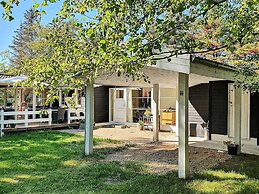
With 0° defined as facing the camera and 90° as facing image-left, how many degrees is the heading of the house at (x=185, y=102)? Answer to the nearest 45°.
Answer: approximately 45°

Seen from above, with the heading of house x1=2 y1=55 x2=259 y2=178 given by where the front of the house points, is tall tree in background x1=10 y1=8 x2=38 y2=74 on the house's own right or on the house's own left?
on the house's own right
